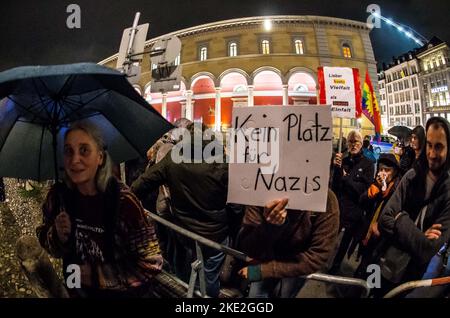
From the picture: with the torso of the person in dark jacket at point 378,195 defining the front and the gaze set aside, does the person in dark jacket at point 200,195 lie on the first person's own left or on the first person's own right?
on the first person's own right

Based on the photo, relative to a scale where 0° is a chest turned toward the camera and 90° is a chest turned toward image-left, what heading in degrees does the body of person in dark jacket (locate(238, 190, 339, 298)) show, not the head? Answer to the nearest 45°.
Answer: approximately 45°

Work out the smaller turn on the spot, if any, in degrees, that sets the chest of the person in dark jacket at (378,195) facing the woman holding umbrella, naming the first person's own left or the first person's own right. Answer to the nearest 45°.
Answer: approximately 45° to the first person's own right

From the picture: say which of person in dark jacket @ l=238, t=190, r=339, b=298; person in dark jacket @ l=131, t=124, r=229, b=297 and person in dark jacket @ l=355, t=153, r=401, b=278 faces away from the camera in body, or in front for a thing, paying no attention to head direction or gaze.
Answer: person in dark jacket @ l=131, t=124, r=229, b=297

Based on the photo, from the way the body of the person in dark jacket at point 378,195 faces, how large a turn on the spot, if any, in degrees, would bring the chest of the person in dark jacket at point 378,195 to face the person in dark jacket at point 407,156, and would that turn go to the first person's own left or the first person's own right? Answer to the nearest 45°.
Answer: approximately 180°

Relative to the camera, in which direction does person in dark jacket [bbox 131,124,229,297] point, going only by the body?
away from the camera

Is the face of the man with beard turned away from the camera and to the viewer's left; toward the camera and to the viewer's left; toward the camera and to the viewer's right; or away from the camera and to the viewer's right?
toward the camera and to the viewer's left

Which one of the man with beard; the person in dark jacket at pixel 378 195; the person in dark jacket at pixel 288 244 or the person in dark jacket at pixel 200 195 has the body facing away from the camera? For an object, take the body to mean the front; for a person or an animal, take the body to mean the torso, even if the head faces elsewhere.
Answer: the person in dark jacket at pixel 200 195

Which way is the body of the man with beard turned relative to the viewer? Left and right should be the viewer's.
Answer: facing the viewer and to the left of the viewer

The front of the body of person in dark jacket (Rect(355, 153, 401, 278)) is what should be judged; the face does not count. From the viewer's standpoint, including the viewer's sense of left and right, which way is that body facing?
facing the viewer

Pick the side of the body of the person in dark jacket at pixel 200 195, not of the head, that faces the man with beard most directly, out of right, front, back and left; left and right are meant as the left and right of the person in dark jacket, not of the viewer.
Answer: right
